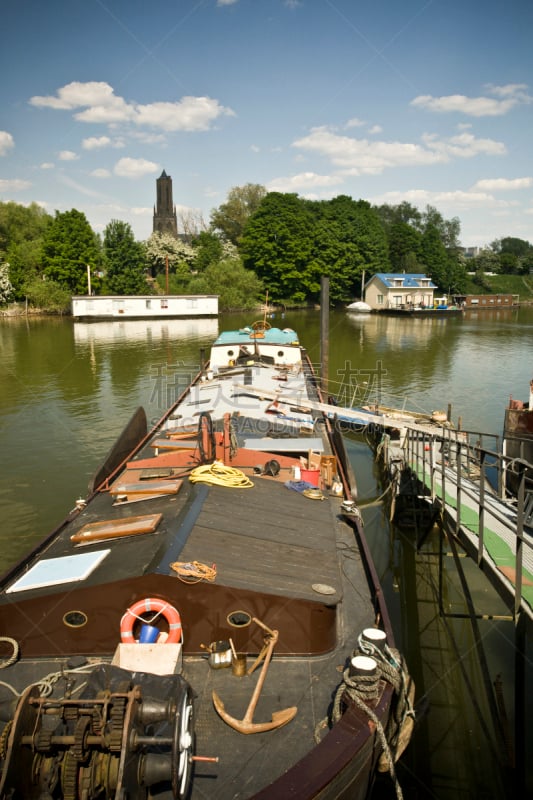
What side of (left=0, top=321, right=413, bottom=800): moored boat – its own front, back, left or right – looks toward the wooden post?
back

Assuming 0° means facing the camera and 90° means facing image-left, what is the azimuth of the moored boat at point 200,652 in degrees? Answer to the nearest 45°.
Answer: approximately 0°
